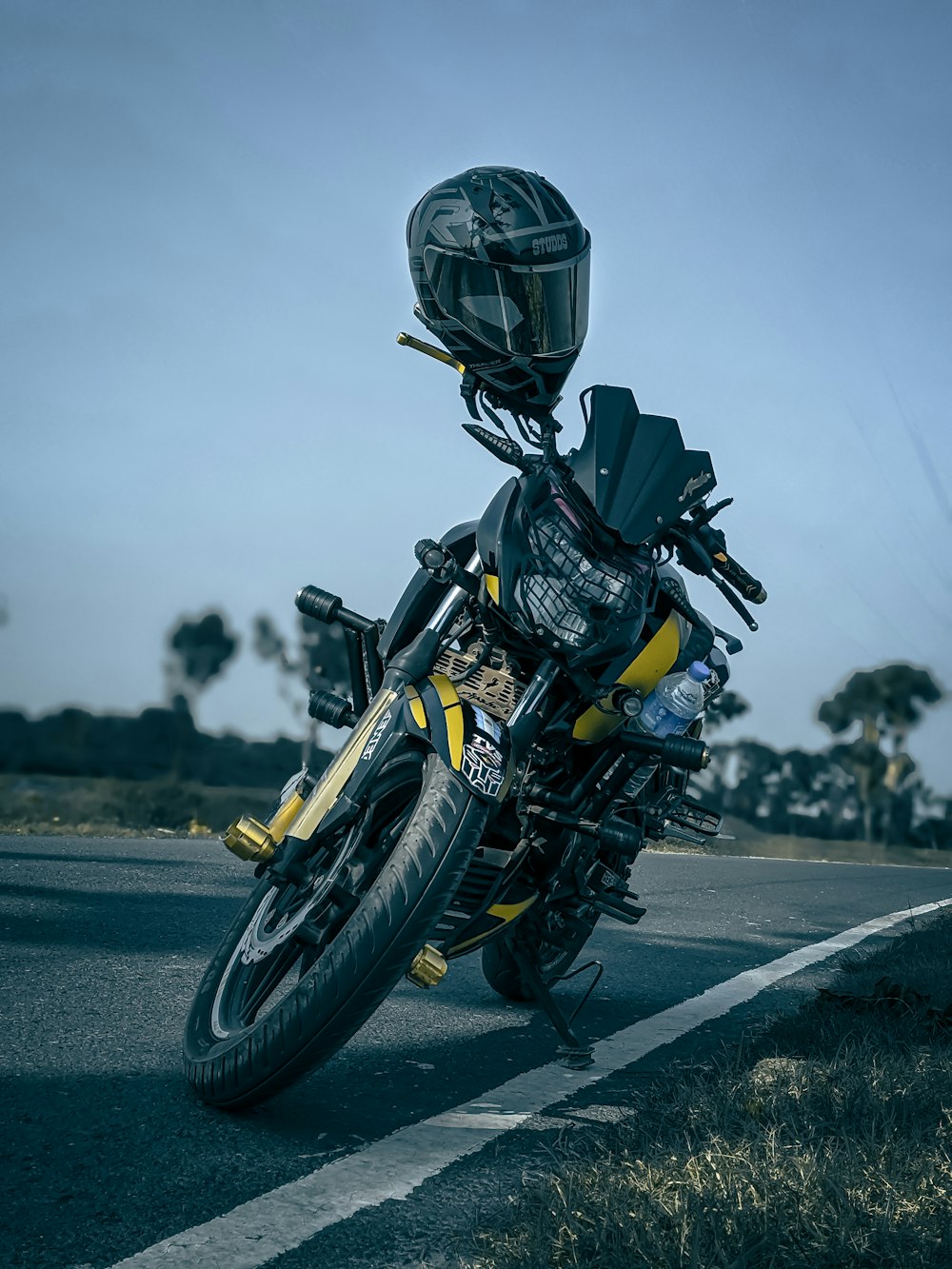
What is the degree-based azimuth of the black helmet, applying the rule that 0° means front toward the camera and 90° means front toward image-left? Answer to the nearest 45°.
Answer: approximately 315°

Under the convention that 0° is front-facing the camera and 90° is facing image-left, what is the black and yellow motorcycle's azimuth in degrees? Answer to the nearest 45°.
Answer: approximately 45°
